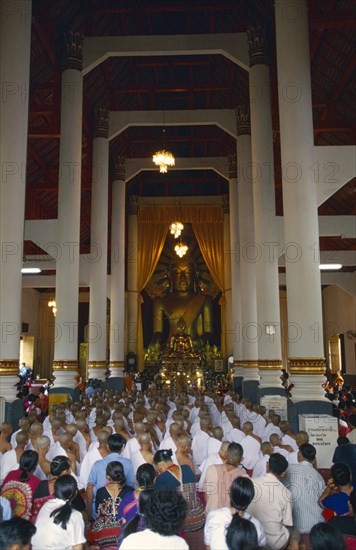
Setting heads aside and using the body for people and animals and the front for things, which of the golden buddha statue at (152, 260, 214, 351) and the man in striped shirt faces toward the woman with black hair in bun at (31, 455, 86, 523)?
the golden buddha statue

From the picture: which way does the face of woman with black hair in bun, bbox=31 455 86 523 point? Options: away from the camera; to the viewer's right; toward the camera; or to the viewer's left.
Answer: away from the camera

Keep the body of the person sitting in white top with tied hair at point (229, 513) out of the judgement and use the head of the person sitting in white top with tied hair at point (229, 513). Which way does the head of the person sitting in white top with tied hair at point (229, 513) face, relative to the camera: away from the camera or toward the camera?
away from the camera

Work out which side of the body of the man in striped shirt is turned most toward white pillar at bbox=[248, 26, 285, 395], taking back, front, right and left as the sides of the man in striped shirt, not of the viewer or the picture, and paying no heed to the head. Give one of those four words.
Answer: front

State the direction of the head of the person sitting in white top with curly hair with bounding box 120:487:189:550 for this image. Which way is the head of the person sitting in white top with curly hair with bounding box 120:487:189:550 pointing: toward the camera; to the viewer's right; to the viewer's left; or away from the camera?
away from the camera

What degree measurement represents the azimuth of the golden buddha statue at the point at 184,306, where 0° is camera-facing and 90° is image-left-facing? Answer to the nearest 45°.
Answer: approximately 0°

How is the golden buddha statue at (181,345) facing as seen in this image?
toward the camera

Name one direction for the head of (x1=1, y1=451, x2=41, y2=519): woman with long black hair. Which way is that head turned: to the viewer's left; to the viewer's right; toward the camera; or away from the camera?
away from the camera

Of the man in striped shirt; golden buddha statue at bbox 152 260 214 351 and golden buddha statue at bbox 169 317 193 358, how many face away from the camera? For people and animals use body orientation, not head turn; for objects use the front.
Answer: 1

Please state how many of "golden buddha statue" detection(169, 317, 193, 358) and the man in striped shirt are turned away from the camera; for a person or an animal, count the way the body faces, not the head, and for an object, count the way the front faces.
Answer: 1

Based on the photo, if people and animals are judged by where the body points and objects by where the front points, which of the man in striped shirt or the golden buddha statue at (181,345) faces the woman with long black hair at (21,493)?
the golden buddha statue

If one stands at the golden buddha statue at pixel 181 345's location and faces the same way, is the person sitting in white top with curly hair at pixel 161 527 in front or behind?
in front

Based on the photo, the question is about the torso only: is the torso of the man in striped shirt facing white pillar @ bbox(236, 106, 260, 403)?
yes

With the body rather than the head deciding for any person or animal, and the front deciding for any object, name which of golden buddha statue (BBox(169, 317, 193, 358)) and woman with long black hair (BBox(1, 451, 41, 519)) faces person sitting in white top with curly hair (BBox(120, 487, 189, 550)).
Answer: the golden buddha statue

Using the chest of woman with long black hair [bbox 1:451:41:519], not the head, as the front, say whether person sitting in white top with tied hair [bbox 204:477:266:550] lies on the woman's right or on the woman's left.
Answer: on the woman's right

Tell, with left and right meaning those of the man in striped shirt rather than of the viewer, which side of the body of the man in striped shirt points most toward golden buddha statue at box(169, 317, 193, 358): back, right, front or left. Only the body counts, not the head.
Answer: front

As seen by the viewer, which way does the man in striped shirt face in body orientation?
away from the camera

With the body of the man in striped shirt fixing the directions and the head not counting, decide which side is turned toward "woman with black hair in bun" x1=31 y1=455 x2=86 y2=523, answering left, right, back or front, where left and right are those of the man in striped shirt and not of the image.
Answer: left
